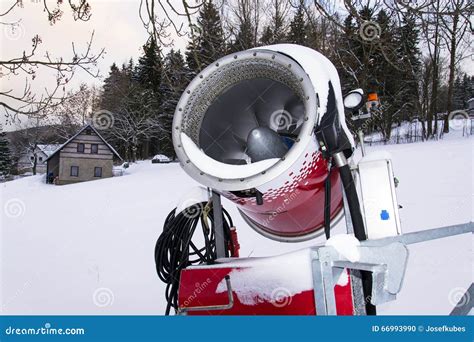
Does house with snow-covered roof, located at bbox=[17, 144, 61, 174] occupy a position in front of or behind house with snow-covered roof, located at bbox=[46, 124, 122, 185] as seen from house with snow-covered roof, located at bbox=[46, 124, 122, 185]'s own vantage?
behind

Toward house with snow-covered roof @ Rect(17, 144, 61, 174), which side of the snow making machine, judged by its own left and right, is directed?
right

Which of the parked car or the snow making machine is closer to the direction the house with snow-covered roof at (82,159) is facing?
the snow making machine

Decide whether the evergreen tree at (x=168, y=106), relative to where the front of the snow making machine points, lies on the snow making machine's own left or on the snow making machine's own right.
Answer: on the snow making machine's own right

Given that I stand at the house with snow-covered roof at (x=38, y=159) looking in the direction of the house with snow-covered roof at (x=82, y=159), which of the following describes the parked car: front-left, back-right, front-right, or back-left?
front-left

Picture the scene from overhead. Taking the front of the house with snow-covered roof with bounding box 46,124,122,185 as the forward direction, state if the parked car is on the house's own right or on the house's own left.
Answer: on the house's own left

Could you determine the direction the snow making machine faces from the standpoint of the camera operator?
facing the viewer and to the left of the viewer

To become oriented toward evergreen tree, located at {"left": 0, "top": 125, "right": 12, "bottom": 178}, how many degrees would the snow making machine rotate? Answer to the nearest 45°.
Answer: approximately 90° to its right

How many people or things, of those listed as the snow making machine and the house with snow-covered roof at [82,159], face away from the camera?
0

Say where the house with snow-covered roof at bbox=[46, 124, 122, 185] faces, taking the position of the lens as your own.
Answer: facing the viewer
